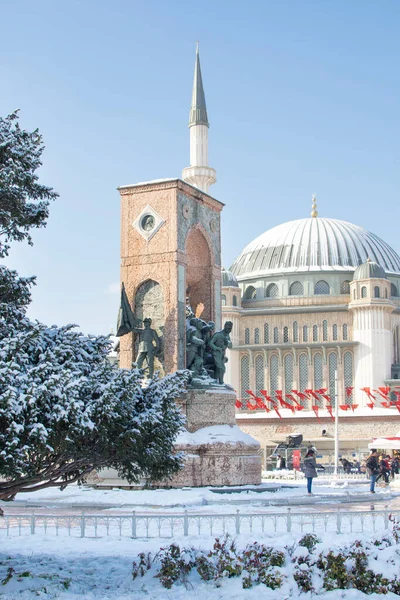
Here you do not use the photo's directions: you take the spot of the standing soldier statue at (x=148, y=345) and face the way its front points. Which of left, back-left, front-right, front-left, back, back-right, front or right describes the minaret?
back-right

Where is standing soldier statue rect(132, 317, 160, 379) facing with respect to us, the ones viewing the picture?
facing the viewer and to the left of the viewer

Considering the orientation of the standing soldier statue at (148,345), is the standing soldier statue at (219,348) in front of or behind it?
behind

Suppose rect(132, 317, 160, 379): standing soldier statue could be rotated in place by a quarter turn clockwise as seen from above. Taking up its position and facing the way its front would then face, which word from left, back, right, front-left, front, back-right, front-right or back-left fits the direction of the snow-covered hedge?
back-left

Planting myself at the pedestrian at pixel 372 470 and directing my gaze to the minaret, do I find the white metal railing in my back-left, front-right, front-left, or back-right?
back-left

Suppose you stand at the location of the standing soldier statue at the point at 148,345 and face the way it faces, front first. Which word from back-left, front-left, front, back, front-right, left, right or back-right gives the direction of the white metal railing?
front-left

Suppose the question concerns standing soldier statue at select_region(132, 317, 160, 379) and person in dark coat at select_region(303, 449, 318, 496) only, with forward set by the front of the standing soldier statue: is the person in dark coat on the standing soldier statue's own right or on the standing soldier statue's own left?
on the standing soldier statue's own left
